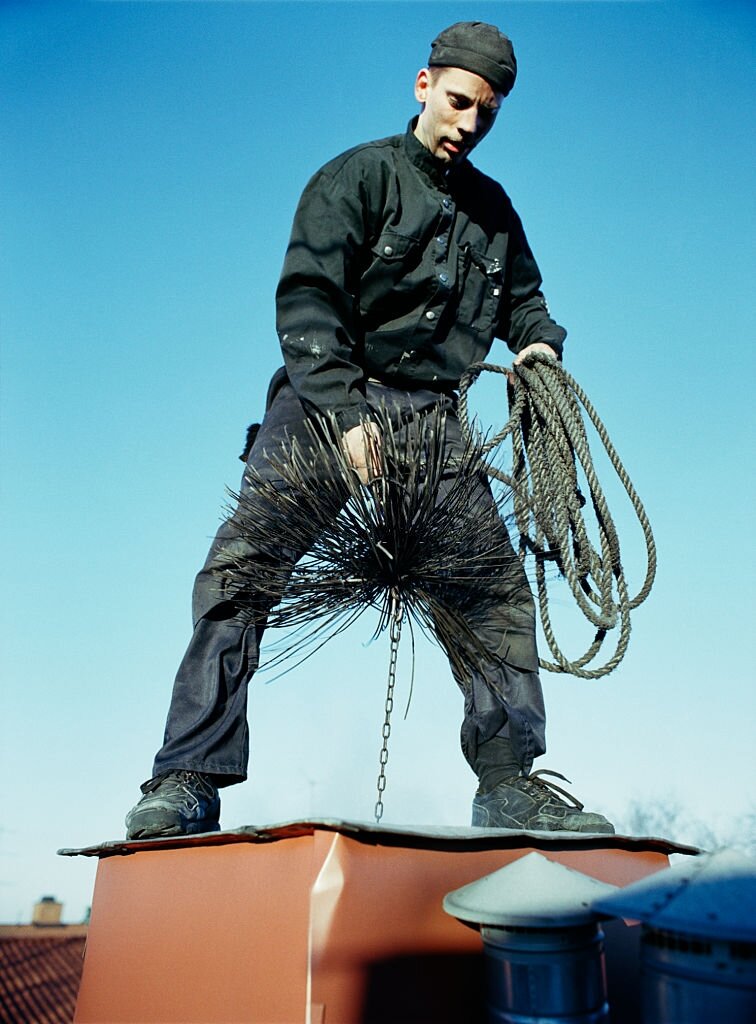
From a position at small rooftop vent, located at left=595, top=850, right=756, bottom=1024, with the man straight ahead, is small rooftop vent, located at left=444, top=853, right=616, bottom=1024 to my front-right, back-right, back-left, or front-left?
front-left

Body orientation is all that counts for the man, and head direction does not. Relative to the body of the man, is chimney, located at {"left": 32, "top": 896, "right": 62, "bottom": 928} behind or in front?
behind

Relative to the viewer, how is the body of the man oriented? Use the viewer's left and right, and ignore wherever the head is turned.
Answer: facing the viewer and to the right of the viewer

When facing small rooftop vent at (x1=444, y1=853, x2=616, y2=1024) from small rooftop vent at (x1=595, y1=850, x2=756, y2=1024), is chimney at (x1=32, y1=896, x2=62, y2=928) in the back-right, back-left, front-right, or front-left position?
front-right
